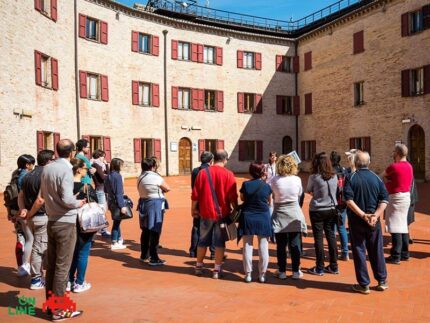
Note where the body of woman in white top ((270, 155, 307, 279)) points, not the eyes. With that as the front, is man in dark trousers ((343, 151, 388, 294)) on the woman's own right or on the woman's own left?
on the woman's own right

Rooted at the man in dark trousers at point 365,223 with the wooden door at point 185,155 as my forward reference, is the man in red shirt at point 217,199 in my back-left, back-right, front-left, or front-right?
front-left

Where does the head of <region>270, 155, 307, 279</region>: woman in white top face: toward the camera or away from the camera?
away from the camera

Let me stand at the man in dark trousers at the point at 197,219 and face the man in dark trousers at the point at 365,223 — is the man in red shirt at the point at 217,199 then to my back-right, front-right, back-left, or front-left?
front-right

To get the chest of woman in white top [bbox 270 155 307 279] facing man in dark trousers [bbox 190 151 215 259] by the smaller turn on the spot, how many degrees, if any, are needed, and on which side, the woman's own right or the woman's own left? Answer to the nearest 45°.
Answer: approximately 45° to the woman's own left

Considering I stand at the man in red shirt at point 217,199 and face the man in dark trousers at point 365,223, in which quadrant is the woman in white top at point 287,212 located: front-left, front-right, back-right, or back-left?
front-left

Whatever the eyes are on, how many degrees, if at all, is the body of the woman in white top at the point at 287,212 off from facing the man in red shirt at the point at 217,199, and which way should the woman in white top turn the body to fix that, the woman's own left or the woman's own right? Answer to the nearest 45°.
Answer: approximately 90° to the woman's own left

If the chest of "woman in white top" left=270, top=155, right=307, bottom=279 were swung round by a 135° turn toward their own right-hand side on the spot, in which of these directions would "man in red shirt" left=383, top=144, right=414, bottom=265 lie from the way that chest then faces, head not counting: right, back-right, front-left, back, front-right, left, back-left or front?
left

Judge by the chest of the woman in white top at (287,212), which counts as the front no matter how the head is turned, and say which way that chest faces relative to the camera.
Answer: away from the camera

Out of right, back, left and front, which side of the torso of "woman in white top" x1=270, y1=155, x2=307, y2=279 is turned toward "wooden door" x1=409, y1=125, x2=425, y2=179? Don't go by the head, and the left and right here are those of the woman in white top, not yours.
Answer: front

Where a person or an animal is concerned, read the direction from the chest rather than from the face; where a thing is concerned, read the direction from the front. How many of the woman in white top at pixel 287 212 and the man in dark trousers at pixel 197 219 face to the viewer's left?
0
